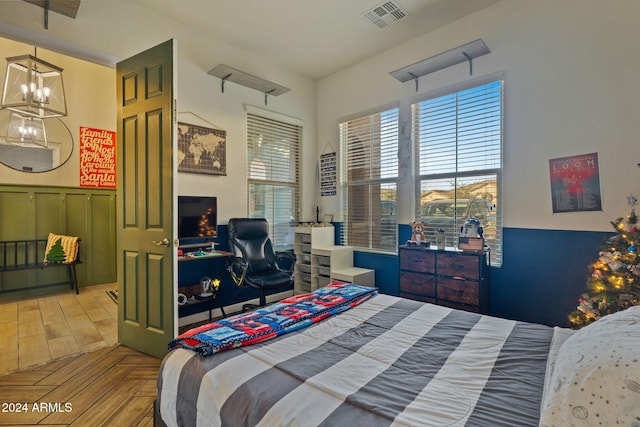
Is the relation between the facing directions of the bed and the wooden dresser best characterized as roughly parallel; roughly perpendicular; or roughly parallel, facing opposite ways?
roughly perpendicular

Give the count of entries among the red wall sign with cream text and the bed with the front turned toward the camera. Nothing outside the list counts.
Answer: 1

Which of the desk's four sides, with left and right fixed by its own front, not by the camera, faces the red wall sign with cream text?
back

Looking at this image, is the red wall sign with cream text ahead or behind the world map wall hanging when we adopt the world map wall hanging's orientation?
behind

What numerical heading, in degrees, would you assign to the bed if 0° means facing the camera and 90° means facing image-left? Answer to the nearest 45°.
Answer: approximately 135°

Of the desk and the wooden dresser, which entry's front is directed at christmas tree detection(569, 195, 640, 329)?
the desk

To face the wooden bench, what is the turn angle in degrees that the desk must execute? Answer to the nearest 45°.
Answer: approximately 180°

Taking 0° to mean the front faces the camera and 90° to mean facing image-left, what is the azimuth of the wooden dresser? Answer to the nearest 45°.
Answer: approximately 45°

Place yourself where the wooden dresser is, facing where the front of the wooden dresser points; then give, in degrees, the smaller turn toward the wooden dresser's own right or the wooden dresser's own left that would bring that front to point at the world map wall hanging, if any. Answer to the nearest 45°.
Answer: approximately 45° to the wooden dresser's own right
